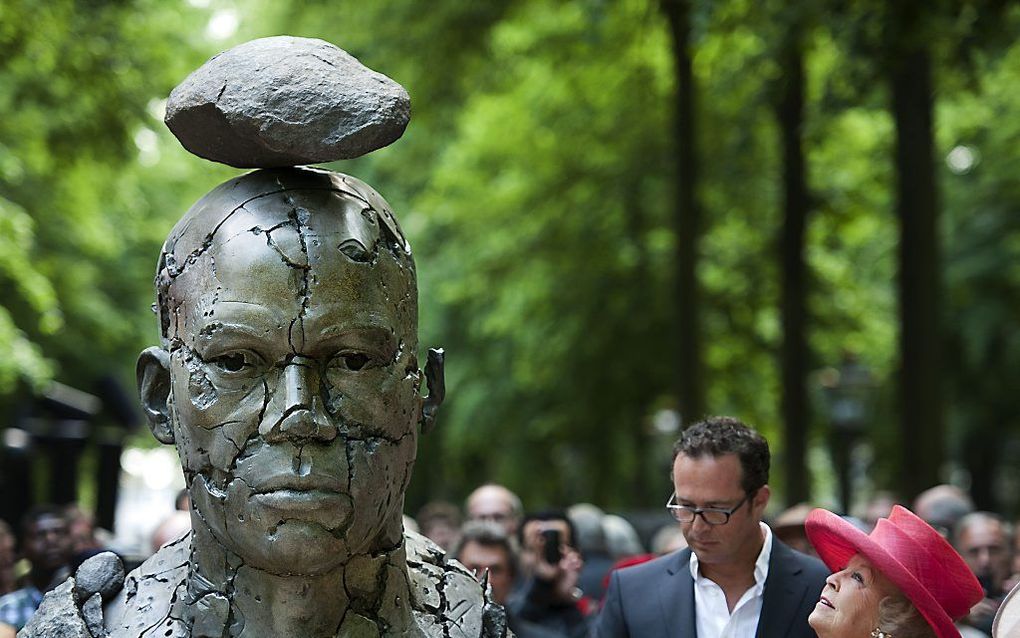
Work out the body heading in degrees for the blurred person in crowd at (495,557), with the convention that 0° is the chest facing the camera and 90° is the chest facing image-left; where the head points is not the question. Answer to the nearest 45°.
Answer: approximately 0°

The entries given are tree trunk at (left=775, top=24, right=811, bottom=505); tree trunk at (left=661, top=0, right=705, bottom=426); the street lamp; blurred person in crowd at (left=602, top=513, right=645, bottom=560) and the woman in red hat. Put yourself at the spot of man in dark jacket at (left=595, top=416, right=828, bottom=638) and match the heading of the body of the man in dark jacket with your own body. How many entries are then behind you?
4

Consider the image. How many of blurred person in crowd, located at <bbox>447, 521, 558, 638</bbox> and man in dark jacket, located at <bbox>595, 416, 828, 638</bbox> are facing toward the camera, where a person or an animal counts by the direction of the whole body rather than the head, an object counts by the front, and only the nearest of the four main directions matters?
2

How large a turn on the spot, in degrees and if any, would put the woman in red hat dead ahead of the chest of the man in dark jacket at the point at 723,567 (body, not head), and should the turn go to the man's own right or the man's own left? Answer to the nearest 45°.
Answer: approximately 45° to the man's own left
